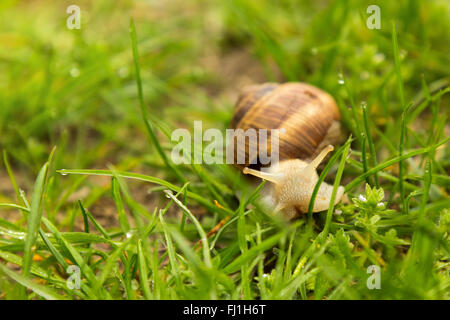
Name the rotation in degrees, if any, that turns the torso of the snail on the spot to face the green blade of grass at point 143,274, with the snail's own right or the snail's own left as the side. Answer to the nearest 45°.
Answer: approximately 45° to the snail's own right

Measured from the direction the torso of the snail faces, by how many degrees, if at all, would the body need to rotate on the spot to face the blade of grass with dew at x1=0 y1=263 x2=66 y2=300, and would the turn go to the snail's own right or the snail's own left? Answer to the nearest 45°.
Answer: approximately 45° to the snail's own right

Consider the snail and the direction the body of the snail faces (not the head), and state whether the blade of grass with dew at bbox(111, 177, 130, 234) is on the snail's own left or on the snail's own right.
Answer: on the snail's own right

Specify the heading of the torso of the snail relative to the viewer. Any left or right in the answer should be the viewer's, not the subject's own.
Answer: facing the viewer
